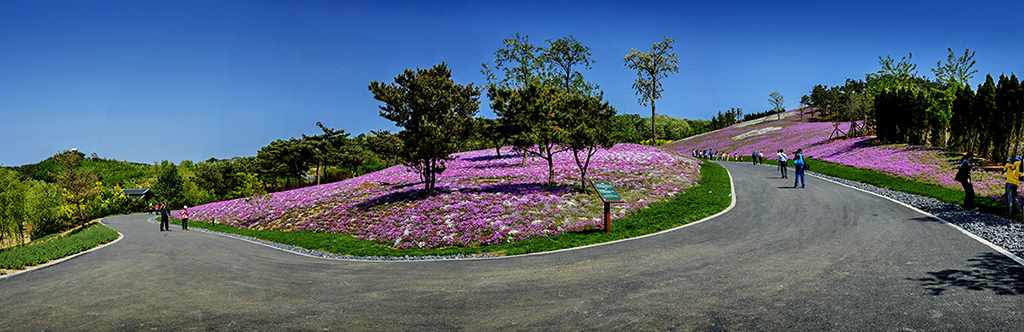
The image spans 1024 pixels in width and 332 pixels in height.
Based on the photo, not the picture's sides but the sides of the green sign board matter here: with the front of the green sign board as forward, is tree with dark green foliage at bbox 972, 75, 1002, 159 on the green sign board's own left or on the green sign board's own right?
on the green sign board's own left

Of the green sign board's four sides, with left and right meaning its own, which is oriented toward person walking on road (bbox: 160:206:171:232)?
right

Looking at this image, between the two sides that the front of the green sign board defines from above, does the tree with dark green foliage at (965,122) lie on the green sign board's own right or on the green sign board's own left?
on the green sign board's own left

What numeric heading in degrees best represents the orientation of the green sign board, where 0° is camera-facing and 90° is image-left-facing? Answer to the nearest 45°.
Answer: approximately 0°

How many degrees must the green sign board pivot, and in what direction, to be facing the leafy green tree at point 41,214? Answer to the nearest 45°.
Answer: approximately 90° to its right

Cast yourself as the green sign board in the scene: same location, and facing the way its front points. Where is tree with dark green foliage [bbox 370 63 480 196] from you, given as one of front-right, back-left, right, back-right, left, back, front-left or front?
back-right

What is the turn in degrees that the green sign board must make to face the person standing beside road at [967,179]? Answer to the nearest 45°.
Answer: approximately 90° to its left

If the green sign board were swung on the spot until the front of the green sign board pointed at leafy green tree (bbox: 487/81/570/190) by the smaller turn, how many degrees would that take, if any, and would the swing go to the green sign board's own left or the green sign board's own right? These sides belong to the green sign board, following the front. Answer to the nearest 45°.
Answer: approximately 135° to the green sign board's own right

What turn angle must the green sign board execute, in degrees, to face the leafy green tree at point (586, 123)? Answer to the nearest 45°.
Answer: approximately 180°
